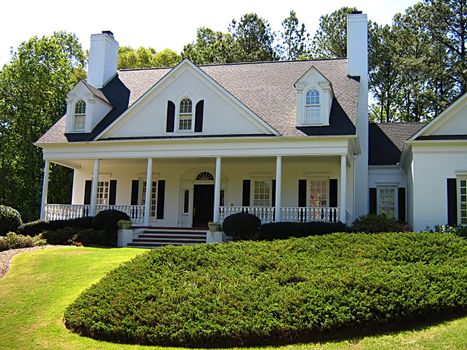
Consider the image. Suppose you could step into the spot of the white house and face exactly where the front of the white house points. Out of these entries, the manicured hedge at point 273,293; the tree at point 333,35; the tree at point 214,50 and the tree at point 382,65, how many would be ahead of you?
1

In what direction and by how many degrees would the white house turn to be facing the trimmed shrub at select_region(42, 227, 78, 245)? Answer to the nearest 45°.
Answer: approximately 90° to its right

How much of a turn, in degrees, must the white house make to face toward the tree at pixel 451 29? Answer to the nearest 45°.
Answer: approximately 135° to its left

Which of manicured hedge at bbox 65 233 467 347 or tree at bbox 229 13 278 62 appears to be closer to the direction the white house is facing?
the manicured hedge

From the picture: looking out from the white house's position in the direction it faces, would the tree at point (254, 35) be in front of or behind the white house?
behind

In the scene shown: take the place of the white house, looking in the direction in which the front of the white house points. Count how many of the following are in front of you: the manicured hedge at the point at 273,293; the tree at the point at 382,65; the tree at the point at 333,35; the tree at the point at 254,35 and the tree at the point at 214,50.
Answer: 1

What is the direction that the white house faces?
toward the camera

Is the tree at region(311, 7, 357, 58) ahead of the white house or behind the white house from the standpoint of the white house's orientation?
behind

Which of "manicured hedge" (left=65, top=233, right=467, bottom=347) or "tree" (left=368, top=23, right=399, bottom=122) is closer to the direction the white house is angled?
the manicured hedge

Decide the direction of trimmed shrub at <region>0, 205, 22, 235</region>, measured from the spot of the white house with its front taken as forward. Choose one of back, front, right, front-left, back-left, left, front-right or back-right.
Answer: right
